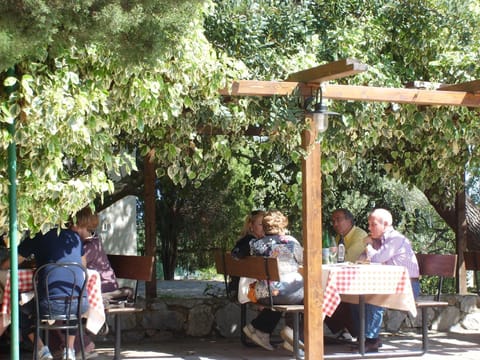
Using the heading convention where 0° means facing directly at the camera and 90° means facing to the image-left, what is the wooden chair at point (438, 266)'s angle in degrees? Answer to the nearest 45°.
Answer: approximately 45°

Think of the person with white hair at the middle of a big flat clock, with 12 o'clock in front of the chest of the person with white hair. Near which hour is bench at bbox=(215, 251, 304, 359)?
The bench is roughly at 11 o'clock from the person with white hair.

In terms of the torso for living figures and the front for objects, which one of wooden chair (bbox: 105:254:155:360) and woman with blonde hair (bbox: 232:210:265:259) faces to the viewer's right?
the woman with blonde hair

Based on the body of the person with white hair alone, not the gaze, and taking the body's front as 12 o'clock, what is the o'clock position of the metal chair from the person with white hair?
The metal chair is roughly at 11 o'clock from the person with white hair.

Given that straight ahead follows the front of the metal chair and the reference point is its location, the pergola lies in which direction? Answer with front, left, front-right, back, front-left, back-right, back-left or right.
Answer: right

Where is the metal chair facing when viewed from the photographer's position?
facing away from the viewer

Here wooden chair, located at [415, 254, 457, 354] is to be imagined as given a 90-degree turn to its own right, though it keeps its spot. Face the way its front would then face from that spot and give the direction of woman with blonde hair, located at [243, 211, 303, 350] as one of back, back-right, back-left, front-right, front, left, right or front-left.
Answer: left

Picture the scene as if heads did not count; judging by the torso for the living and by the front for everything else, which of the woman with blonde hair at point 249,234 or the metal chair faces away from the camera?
the metal chair

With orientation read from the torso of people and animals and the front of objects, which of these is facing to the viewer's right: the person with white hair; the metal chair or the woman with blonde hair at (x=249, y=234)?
the woman with blonde hair

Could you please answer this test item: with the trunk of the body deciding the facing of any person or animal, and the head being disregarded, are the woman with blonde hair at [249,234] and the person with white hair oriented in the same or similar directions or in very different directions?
very different directions

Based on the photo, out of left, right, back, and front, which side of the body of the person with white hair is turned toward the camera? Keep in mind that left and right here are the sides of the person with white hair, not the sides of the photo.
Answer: left

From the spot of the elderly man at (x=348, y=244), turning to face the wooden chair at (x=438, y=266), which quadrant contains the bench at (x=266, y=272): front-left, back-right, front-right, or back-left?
back-right

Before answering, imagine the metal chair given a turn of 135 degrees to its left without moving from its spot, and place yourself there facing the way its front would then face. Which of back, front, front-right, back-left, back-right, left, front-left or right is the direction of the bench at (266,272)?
back-left

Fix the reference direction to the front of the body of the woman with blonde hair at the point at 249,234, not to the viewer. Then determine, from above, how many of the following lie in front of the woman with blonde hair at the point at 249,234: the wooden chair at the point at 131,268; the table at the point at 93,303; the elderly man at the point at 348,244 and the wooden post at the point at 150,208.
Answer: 1
